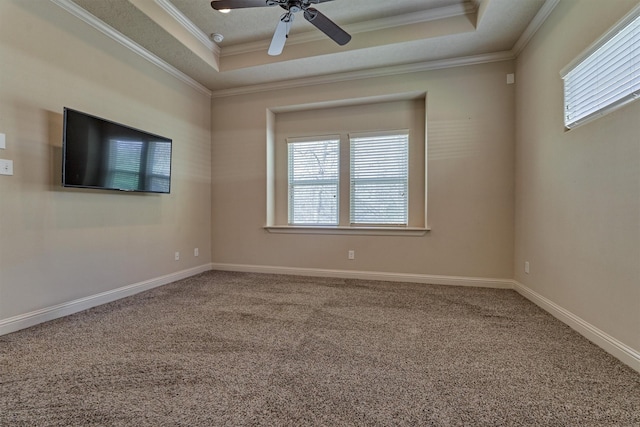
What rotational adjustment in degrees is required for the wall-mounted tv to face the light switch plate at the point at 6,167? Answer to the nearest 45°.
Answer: approximately 90° to its right

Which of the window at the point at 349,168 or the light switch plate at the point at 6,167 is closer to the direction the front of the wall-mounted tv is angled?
the window

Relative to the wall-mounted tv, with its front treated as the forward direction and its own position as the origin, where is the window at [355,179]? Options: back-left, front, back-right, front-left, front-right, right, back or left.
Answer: front-left

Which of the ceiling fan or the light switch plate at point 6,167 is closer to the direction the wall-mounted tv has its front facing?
the ceiling fan

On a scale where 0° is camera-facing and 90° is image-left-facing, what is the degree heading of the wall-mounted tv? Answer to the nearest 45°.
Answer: approximately 315°

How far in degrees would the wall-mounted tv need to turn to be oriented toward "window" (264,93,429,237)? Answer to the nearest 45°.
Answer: approximately 45° to its left

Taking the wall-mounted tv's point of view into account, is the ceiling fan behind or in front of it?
in front

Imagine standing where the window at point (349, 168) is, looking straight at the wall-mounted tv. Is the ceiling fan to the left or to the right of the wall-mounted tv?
left

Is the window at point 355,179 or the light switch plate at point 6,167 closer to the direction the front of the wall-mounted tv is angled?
the window

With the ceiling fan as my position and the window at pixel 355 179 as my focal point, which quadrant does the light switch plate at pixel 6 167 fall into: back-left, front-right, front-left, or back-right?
back-left
